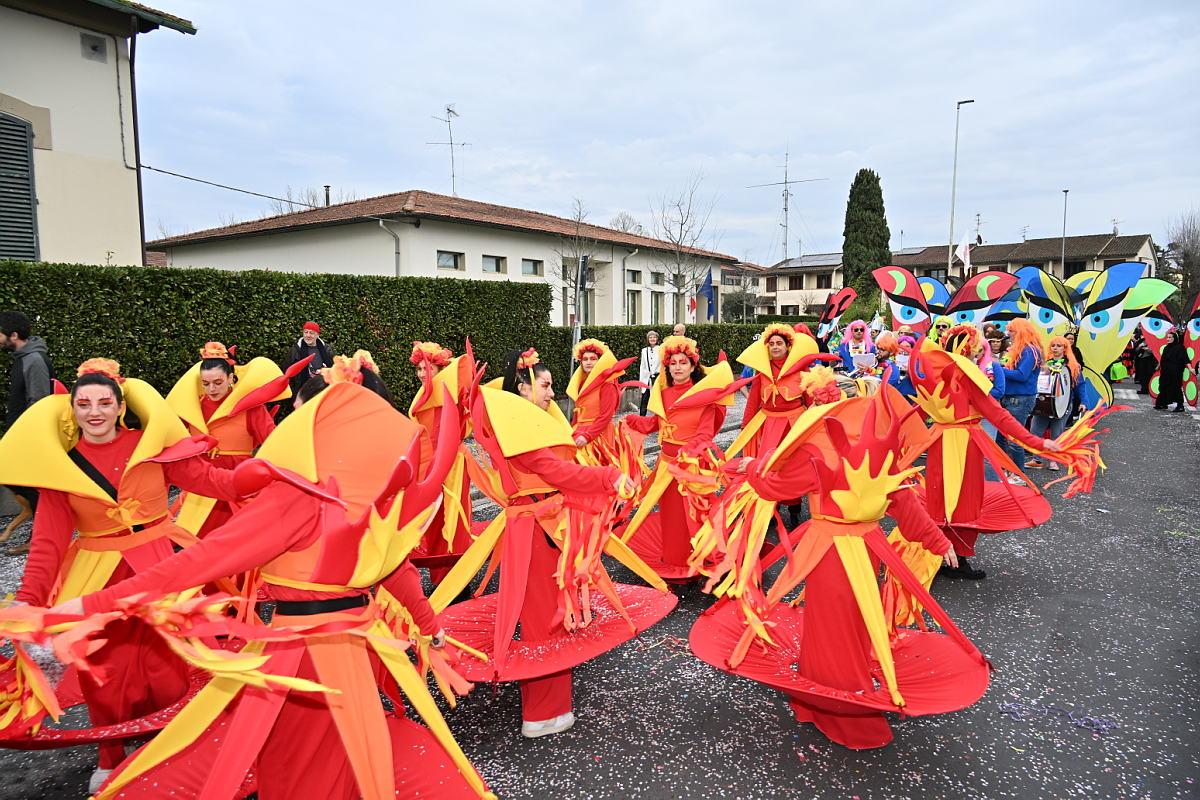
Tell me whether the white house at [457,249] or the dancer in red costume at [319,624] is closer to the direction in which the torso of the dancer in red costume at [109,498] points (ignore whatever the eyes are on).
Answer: the dancer in red costume

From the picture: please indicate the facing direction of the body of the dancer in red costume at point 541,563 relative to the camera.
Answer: to the viewer's right

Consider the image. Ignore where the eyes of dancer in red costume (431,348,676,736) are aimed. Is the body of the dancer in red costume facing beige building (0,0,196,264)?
no

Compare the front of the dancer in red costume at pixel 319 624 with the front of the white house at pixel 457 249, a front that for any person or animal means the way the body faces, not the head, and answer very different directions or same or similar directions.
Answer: very different directions

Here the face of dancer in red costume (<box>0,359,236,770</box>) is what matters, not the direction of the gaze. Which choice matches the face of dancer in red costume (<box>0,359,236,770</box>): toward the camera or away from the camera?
toward the camera

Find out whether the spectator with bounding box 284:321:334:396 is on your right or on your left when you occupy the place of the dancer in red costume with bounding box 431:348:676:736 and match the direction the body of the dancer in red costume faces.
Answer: on your left

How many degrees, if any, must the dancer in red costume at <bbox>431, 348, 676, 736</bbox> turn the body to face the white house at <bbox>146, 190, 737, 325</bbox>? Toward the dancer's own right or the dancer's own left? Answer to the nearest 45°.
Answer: approximately 90° to the dancer's own left

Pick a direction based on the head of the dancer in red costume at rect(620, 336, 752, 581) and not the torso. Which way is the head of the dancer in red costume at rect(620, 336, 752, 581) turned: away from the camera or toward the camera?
toward the camera

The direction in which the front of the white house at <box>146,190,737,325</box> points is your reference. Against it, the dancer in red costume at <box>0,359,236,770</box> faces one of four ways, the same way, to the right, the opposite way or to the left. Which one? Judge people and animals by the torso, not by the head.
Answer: the same way

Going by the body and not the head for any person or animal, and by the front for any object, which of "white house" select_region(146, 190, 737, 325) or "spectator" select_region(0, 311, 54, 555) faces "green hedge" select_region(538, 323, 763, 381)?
the white house

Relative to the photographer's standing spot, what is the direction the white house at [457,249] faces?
facing the viewer and to the right of the viewer

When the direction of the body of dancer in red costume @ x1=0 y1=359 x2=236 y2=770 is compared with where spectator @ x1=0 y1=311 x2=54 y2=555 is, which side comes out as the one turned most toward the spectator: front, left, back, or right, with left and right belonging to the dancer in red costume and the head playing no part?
back

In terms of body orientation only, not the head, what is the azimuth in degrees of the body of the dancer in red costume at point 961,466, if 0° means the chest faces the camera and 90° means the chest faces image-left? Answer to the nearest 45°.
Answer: approximately 225°

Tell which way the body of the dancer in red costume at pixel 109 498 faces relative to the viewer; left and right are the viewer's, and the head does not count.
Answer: facing the viewer

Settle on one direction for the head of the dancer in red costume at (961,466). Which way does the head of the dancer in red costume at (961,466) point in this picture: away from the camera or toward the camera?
away from the camera
